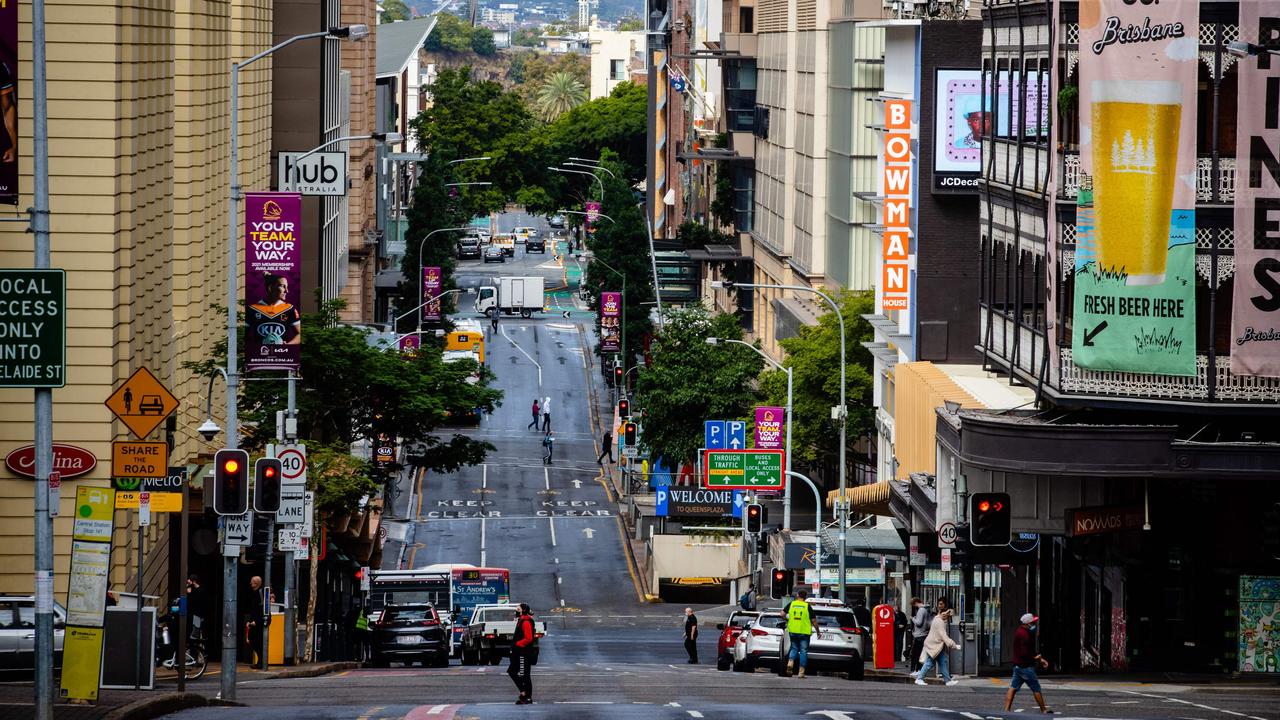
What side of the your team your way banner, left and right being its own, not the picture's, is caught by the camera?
front

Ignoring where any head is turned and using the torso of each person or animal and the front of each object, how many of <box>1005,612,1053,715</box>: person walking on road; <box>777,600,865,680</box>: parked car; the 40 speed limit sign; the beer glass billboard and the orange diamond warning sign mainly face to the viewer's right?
1

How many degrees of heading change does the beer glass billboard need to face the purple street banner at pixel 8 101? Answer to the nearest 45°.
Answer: approximately 45° to its right

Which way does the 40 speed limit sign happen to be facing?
toward the camera

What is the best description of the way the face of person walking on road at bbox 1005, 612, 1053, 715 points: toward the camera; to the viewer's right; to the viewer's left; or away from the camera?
to the viewer's right

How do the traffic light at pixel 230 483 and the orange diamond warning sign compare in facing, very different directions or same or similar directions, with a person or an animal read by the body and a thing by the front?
same or similar directions

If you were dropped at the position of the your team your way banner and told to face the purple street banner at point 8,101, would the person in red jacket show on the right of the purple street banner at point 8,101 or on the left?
left

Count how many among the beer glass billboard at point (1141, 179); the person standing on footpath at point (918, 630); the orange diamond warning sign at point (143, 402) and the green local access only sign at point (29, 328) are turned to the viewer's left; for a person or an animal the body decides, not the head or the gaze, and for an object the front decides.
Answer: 1

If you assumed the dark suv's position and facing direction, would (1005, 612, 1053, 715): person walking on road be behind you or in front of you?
behind

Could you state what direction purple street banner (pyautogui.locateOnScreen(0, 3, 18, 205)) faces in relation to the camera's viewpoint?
facing the viewer

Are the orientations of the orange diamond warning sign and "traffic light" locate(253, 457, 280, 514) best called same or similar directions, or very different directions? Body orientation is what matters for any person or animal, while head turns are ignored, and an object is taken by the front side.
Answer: same or similar directions
